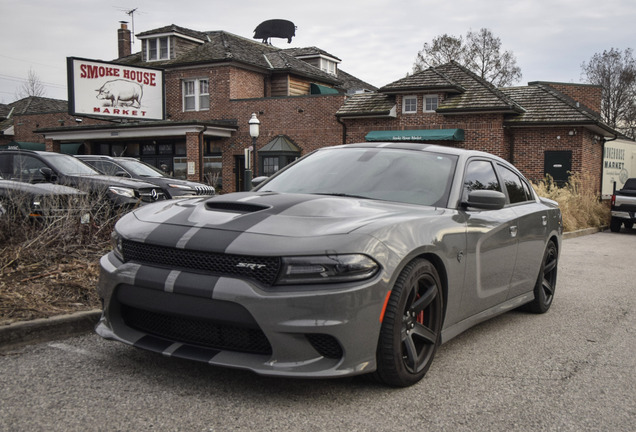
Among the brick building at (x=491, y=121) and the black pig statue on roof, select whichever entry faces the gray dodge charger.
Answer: the brick building

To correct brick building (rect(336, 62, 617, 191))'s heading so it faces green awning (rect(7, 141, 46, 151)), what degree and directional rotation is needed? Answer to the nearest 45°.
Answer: approximately 90° to its right

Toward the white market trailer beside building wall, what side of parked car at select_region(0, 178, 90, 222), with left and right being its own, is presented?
left

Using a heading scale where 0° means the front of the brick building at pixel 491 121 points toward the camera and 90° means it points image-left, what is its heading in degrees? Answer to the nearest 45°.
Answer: approximately 0°

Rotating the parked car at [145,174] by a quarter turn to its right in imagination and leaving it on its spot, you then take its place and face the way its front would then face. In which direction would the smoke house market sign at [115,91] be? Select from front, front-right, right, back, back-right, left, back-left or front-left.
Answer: back-right

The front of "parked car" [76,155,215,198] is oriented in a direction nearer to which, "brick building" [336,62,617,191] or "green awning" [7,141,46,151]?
the brick building

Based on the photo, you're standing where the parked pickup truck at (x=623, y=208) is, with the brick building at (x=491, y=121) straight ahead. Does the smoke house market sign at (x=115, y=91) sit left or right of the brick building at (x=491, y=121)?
left

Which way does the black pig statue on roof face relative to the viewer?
to the viewer's left

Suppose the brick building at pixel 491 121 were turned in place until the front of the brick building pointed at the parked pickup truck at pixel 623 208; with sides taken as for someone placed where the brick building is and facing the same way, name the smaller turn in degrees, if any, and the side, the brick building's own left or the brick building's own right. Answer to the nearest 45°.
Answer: approximately 45° to the brick building's own left

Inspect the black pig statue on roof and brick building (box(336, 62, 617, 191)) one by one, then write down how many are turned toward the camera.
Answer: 1

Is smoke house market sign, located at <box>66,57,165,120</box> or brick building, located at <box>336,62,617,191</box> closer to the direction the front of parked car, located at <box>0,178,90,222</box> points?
the brick building
